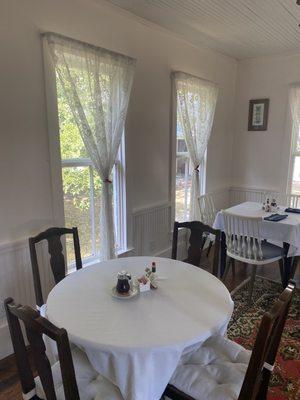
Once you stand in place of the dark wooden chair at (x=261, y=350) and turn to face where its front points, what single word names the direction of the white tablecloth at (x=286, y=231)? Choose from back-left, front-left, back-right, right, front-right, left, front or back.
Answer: front-right

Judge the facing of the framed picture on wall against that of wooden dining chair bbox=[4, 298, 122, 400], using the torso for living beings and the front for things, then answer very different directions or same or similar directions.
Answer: very different directions

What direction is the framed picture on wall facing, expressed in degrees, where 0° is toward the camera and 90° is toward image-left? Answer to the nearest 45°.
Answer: approximately 0°

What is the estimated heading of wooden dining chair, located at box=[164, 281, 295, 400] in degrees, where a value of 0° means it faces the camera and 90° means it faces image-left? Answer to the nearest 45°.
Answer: approximately 135°

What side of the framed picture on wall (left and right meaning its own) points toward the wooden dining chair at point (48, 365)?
front

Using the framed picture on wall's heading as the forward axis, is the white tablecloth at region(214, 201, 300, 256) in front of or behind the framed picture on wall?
in front

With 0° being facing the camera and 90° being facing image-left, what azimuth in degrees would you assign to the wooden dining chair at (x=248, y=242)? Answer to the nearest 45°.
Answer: approximately 225°

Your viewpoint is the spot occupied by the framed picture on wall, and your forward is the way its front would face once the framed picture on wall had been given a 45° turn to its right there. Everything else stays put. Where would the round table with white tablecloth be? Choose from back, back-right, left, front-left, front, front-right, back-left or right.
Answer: front-left

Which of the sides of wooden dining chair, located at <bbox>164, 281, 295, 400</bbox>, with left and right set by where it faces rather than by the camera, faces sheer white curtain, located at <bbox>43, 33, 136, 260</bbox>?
front

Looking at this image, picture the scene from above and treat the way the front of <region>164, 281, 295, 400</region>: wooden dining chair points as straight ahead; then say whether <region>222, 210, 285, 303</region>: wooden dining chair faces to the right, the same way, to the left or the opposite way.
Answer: to the right

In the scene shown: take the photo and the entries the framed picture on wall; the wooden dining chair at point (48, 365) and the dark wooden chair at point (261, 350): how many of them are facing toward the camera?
1

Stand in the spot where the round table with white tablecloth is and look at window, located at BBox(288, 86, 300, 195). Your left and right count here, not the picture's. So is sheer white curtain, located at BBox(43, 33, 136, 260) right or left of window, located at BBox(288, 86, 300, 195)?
left

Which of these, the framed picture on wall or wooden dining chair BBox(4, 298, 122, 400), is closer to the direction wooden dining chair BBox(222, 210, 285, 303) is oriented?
the framed picture on wall

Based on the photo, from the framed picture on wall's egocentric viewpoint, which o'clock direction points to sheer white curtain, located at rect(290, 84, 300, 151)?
The sheer white curtain is roughly at 10 o'clock from the framed picture on wall.

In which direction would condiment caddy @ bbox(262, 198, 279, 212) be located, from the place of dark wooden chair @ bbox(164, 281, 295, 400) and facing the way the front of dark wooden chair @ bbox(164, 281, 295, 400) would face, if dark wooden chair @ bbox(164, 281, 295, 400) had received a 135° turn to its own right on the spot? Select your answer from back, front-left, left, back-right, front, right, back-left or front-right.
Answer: left

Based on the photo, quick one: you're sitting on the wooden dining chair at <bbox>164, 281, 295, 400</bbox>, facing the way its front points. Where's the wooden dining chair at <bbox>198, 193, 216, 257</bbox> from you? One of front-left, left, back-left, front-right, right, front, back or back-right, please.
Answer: front-right

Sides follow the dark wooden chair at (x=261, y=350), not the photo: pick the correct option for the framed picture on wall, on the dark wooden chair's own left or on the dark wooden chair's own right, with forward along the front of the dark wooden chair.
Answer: on the dark wooden chair's own right

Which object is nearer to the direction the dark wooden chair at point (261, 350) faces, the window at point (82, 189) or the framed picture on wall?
the window
